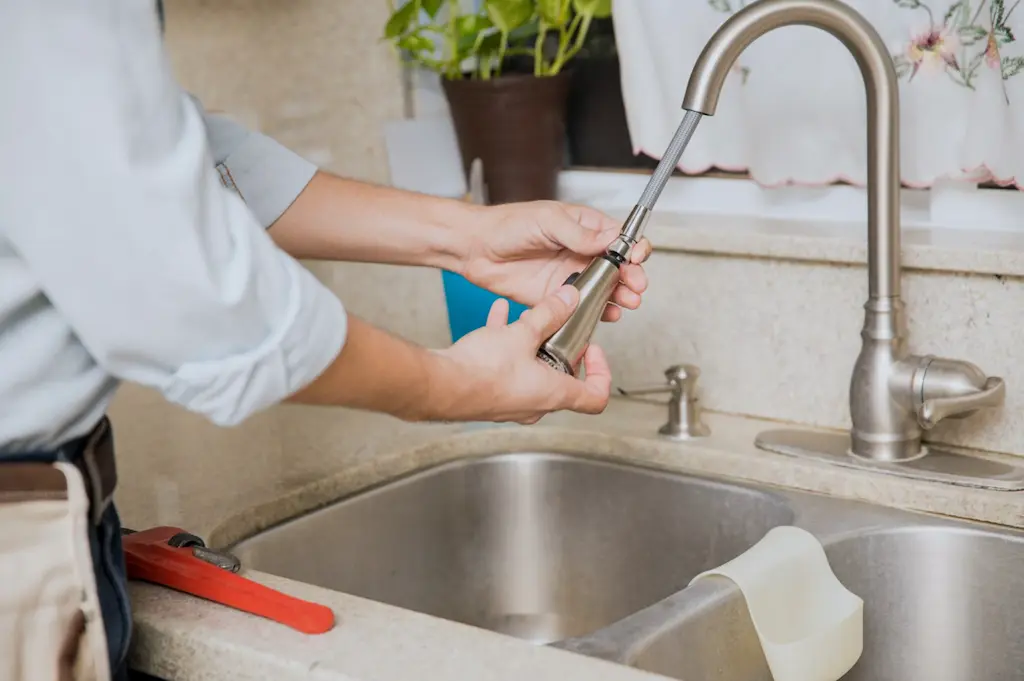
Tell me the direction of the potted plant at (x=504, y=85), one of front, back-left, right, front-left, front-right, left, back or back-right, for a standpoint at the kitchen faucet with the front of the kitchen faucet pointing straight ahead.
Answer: right

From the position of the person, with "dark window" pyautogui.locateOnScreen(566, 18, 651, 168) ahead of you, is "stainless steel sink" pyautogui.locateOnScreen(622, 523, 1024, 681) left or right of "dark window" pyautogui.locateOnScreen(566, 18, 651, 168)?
right

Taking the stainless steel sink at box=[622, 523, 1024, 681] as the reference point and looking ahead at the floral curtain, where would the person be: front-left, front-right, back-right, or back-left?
back-left

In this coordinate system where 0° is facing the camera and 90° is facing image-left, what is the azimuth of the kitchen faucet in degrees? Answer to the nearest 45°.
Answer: approximately 45°

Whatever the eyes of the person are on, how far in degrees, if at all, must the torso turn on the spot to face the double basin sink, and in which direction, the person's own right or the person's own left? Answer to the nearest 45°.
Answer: approximately 45° to the person's own left

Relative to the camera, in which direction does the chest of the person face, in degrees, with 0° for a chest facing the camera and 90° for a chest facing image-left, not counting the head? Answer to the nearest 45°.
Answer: approximately 270°
